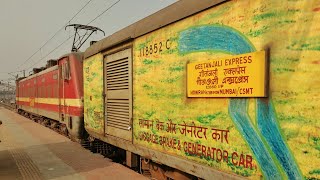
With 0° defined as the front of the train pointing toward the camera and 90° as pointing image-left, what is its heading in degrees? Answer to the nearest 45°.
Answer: approximately 135°
